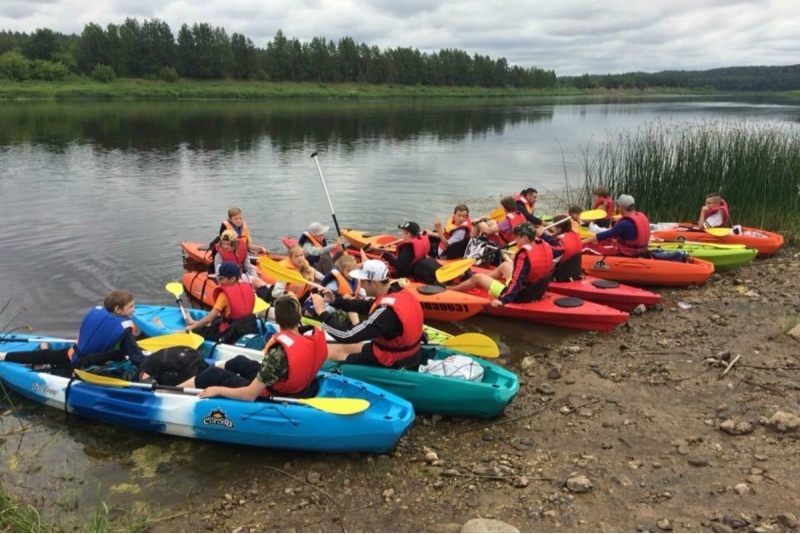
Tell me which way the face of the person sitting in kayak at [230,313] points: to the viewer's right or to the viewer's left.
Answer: to the viewer's left

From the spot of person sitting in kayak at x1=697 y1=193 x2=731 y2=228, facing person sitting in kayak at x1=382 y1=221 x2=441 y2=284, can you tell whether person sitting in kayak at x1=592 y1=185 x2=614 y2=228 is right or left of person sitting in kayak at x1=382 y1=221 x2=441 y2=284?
right

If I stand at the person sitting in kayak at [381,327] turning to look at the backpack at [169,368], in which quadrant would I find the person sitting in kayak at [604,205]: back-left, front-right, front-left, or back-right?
back-right

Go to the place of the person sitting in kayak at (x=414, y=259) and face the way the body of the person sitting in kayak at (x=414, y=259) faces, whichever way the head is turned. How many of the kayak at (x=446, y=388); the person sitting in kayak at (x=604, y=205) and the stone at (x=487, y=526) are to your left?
2

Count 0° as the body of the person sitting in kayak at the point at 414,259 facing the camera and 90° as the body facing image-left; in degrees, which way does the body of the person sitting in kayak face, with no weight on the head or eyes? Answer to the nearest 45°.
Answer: approximately 90°

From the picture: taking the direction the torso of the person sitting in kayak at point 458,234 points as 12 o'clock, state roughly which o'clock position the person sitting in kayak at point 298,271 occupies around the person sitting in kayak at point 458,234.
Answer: the person sitting in kayak at point 298,271 is roughly at 12 o'clock from the person sitting in kayak at point 458,234.

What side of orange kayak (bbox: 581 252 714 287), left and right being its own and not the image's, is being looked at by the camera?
left
